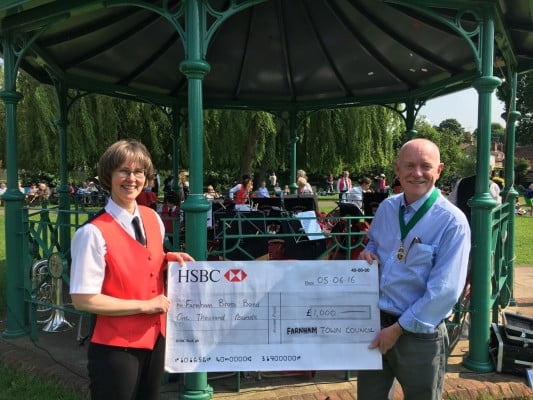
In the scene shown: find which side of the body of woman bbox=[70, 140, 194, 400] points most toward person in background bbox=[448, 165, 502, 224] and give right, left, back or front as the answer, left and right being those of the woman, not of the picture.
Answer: left

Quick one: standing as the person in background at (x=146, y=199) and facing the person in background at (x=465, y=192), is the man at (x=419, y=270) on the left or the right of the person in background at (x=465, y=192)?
right

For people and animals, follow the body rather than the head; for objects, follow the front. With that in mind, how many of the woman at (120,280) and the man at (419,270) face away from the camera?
0

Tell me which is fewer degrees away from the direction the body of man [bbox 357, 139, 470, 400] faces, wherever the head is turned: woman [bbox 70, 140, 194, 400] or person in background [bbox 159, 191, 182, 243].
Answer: the woman

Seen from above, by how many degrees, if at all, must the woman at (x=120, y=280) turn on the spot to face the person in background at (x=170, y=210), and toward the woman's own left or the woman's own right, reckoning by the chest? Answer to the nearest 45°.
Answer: approximately 135° to the woman's own left

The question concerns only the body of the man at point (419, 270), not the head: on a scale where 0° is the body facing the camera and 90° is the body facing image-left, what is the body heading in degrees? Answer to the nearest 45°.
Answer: approximately 45°

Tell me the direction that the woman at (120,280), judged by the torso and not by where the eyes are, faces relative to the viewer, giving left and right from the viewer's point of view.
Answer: facing the viewer and to the right of the viewer

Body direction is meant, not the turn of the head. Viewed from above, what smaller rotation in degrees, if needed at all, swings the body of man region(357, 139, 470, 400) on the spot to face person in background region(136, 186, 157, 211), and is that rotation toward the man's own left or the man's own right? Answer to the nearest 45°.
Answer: approximately 90° to the man's own right
